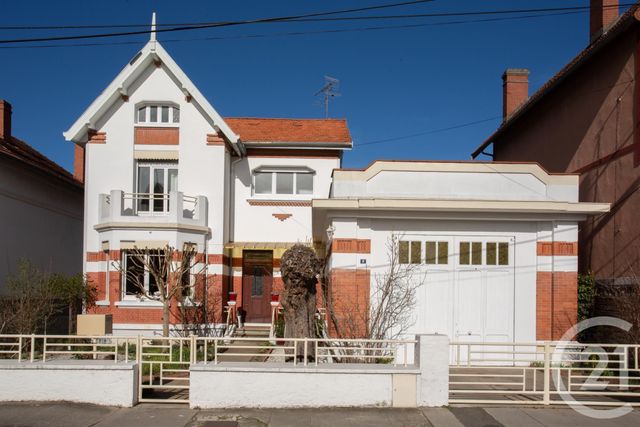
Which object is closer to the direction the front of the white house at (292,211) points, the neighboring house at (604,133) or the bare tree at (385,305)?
the bare tree

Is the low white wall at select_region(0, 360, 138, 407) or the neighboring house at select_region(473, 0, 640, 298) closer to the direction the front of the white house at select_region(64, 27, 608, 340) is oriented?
the low white wall

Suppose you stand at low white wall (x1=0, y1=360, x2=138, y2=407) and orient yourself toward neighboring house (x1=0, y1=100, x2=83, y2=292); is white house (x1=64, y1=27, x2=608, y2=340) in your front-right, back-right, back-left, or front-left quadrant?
front-right

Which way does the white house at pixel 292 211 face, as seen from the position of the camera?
facing the viewer

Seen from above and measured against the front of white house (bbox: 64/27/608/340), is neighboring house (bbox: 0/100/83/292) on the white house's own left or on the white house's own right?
on the white house's own right

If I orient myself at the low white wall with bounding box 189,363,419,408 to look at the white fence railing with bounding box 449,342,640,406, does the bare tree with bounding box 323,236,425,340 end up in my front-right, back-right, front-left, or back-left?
front-left

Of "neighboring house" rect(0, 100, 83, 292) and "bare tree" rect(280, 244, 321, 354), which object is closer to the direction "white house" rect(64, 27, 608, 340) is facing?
the bare tree

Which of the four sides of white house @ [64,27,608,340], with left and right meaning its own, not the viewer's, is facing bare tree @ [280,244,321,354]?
front

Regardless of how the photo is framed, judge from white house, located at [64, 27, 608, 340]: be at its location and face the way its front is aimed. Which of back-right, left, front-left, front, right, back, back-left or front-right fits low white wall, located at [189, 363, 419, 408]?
front

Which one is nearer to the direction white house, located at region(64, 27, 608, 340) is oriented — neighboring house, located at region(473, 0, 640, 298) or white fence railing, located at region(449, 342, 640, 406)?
the white fence railing
